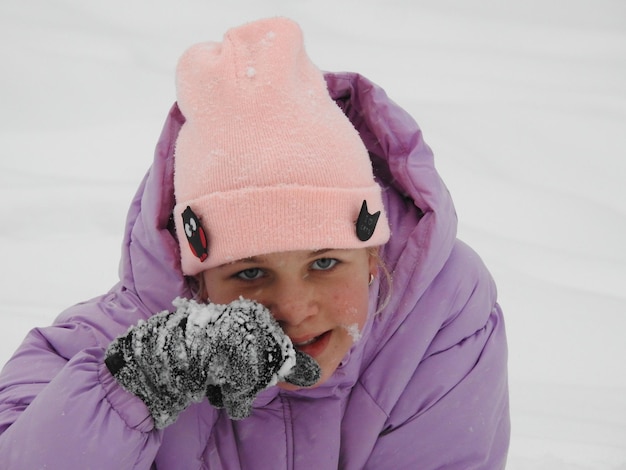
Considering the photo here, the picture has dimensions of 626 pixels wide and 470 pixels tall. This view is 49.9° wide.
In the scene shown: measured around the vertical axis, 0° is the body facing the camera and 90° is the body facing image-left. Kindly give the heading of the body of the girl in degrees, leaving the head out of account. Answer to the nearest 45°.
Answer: approximately 0°
